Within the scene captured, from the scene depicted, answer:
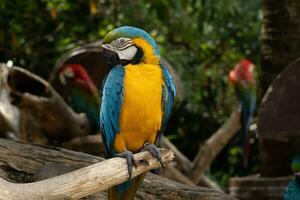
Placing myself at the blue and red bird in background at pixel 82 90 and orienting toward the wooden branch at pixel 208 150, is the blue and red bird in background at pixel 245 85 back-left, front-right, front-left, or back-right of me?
front-left

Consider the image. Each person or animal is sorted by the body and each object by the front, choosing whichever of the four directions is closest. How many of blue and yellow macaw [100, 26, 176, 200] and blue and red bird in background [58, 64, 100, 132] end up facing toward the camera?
1

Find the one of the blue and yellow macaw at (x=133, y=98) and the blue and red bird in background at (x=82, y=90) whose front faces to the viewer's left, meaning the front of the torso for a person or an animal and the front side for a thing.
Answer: the blue and red bird in background

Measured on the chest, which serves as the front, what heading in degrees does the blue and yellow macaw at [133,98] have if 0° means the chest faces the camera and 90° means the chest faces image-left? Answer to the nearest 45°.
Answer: approximately 0°

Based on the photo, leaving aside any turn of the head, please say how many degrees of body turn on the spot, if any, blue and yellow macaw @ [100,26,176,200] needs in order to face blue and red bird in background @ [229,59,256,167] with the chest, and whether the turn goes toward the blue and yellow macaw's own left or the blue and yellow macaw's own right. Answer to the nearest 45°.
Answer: approximately 180°

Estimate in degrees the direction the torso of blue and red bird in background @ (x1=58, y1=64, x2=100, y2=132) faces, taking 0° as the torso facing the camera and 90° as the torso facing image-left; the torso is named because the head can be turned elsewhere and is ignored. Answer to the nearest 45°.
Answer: approximately 90°

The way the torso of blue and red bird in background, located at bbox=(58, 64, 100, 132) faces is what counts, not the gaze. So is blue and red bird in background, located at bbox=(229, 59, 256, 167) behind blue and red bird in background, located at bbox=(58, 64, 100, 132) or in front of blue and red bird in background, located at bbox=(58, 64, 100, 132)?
behind

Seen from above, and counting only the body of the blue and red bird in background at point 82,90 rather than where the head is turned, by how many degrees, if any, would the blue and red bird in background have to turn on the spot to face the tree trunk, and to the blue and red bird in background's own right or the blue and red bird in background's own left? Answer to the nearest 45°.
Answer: approximately 180°

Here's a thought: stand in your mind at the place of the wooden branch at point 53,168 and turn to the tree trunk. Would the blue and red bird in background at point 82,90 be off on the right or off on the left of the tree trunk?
left

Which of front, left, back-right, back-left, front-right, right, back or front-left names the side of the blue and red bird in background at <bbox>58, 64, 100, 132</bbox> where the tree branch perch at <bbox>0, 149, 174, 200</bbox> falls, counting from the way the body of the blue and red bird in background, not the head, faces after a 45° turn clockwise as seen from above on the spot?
back-left

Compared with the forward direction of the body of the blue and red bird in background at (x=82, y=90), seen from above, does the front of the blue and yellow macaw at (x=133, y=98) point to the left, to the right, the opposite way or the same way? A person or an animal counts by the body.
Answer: to the left
